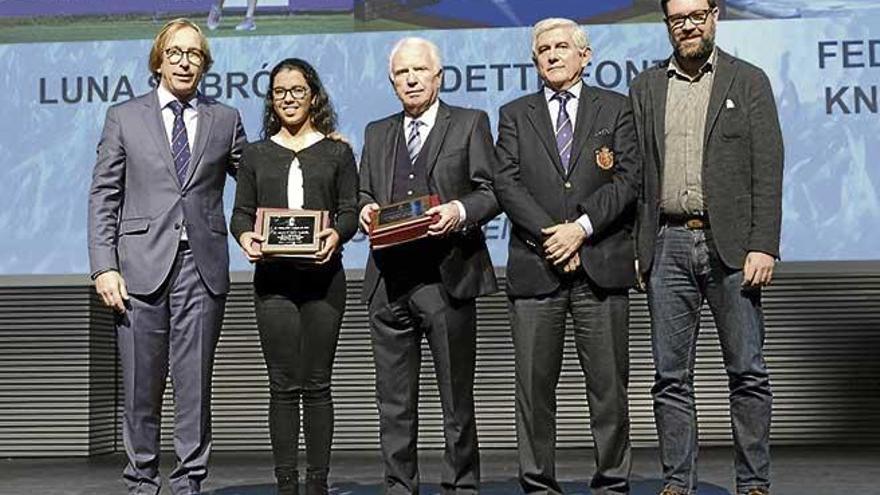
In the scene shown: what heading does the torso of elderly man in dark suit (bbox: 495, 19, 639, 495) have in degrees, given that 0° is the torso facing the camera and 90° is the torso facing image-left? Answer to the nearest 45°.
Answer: approximately 0°

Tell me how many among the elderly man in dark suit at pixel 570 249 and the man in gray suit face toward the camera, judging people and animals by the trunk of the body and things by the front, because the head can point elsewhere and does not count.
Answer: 2

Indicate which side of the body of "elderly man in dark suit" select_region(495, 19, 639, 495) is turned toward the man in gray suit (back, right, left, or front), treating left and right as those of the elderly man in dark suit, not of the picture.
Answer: right

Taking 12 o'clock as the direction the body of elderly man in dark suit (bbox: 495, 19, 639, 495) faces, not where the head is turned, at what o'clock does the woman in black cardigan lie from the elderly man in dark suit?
The woman in black cardigan is roughly at 3 o'clock from the elderly man in dark suit.

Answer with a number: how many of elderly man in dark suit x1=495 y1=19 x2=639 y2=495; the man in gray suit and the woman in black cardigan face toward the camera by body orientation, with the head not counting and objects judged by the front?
3

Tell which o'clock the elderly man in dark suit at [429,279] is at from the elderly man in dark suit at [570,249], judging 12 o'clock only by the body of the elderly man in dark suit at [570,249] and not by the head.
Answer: the elderly man in dark suit at [429,279] is roughly at 3 o'clock from the elderly man in dark suit at [570,249].

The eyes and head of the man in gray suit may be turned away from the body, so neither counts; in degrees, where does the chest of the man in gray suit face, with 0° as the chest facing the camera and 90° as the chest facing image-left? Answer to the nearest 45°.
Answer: approximately 0°

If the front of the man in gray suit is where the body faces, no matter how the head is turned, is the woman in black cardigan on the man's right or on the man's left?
on the man's left
